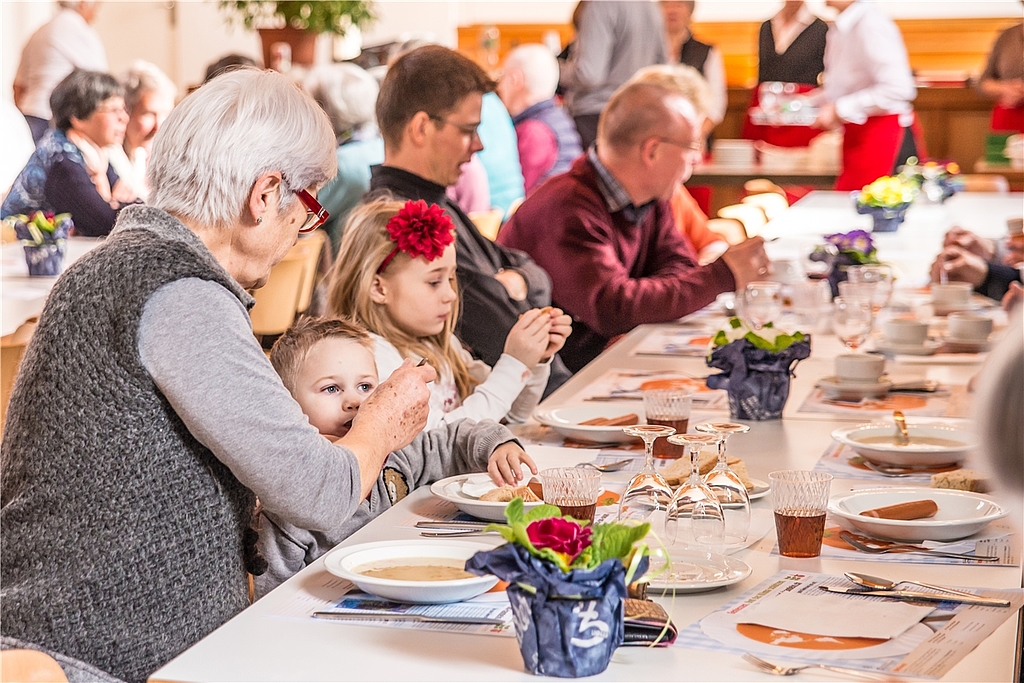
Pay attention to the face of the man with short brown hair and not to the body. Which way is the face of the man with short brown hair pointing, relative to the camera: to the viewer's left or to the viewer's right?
to the viewer's right

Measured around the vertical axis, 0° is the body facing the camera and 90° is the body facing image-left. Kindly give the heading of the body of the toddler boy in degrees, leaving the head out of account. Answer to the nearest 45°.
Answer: approximately 315°

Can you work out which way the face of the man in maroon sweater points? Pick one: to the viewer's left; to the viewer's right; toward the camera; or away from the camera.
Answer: to the viewer's right

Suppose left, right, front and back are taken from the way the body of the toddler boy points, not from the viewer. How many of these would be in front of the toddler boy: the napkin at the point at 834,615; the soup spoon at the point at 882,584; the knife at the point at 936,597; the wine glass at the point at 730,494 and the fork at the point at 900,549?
5

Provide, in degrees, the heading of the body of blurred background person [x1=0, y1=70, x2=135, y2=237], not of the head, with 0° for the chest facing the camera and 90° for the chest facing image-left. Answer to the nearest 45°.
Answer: approximately 270°

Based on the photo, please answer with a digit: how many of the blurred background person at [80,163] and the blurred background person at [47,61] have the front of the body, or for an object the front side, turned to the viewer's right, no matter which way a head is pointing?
2

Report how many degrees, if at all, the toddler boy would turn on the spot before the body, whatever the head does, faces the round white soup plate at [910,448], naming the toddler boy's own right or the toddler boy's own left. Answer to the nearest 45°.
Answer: approximately 45° to the toddler boy's own left

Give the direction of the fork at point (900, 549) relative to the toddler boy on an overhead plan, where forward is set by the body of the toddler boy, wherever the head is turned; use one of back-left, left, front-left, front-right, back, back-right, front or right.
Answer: front

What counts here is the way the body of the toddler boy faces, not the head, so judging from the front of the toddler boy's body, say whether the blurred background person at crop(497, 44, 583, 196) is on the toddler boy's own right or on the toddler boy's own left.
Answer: on the toddler boy's own left

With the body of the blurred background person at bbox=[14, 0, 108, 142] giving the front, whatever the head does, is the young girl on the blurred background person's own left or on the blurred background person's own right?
on the blurred background person's own right

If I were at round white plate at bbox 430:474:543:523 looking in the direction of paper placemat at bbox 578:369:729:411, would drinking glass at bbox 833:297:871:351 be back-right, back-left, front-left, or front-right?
front-right

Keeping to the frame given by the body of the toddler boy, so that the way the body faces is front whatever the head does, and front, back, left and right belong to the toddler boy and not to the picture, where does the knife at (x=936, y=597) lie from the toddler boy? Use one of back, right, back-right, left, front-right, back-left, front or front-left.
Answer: front

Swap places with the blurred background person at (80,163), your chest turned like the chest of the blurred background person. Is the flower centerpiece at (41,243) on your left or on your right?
on your right

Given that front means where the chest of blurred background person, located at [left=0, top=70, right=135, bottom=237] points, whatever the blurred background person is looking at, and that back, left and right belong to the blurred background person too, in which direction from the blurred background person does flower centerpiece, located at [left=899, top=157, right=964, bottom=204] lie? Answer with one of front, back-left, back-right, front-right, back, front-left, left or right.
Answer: front

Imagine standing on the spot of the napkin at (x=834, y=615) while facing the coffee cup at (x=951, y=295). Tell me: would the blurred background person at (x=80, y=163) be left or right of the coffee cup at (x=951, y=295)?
left

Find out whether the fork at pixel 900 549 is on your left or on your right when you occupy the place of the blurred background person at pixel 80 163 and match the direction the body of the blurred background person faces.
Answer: on your right

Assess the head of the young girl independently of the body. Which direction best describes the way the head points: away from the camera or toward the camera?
toward the camera
